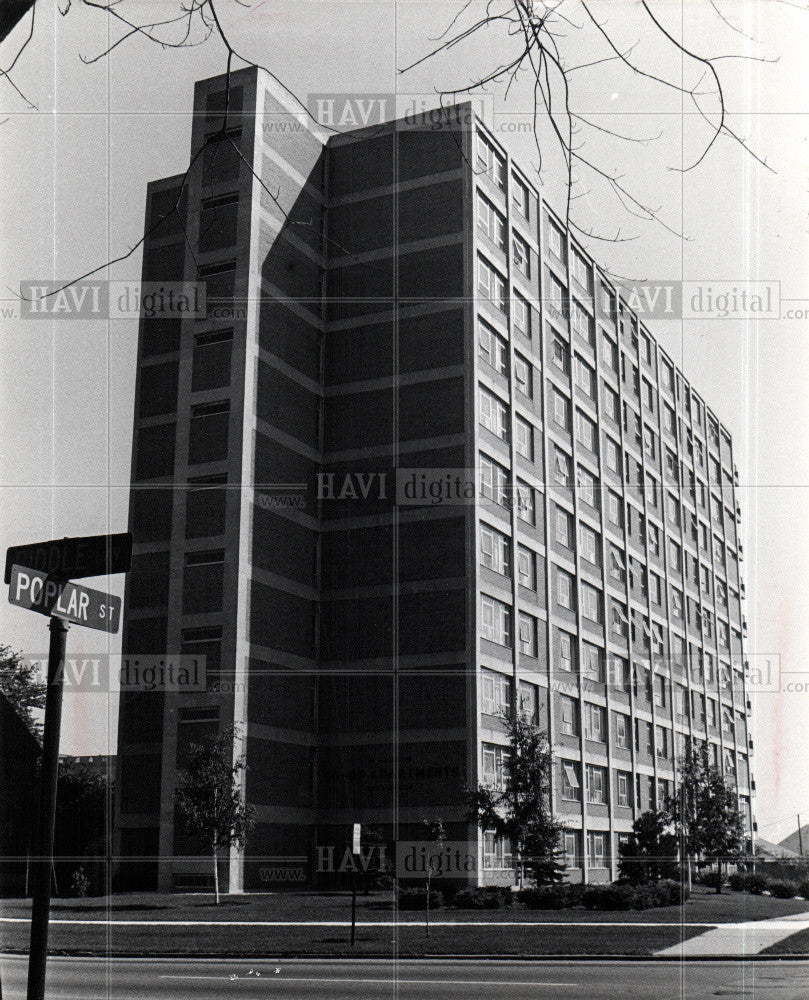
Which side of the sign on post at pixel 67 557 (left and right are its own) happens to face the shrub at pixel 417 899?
back

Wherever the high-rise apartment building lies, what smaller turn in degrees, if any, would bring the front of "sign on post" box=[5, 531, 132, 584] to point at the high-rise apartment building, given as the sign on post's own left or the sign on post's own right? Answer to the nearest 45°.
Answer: approximately 180°

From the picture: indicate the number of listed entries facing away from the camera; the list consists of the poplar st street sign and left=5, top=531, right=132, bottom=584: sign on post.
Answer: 0

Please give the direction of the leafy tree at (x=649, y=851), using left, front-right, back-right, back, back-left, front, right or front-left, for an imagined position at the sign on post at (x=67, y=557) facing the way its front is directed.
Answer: back

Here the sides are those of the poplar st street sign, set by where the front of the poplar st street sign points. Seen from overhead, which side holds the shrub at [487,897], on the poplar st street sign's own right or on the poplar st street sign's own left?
on the poplar st street sign's own left

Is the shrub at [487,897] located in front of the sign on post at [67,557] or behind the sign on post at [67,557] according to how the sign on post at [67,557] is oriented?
behind

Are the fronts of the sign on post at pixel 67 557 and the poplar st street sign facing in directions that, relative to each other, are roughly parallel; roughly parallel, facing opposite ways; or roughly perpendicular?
roughly perpendicular

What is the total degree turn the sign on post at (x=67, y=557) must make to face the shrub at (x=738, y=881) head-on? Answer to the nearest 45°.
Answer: approximately 180°

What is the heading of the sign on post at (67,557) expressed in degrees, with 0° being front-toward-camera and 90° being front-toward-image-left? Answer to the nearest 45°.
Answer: approximately 45°

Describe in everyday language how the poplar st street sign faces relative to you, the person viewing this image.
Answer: facing the viewer and to the right of the viewer

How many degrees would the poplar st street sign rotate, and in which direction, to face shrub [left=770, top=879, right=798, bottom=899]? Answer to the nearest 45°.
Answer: approximately 90° to its left

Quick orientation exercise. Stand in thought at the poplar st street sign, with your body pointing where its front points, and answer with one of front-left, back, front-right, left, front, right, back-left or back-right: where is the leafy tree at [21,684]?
back-left
